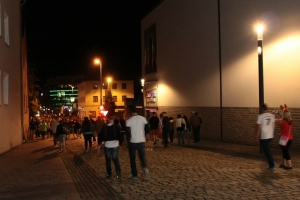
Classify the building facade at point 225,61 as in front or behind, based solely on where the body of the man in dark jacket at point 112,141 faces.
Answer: in front

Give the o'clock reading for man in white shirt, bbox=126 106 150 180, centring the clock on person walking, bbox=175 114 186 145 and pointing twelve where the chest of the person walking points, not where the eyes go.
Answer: The man in white shirt is roughly at 6 o'clock from the person walking.

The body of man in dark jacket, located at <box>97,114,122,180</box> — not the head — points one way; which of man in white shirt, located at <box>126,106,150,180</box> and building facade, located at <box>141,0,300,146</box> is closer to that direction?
the building facade

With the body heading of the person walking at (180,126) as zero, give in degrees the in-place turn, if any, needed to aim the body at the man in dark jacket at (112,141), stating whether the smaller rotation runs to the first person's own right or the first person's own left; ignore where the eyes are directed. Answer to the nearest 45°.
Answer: approximately 180°

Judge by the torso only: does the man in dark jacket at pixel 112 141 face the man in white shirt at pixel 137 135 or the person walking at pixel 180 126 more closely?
the person walking

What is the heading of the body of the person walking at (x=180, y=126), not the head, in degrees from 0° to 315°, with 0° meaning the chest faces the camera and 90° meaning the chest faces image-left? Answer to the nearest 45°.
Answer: approximately 180°

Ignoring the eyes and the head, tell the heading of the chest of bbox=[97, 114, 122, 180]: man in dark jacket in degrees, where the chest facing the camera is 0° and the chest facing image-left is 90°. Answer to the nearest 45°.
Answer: approximately 180°

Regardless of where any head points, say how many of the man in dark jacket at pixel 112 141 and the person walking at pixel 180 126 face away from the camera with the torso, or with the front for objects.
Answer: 2

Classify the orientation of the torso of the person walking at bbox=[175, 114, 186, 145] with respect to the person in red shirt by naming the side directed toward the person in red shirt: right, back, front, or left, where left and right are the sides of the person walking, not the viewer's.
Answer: back

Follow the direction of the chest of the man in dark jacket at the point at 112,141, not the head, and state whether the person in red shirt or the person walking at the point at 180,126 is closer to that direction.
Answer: the person walking

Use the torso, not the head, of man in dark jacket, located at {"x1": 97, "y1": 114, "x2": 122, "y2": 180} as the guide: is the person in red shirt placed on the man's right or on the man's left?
on the man's right

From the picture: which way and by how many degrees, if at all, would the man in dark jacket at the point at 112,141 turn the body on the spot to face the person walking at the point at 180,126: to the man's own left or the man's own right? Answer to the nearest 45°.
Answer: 0° — they already face them

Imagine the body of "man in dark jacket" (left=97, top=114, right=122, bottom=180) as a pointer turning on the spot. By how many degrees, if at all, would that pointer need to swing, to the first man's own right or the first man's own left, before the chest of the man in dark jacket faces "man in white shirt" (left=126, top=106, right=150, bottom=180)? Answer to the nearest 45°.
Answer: approximately 135° to the first man's own right
